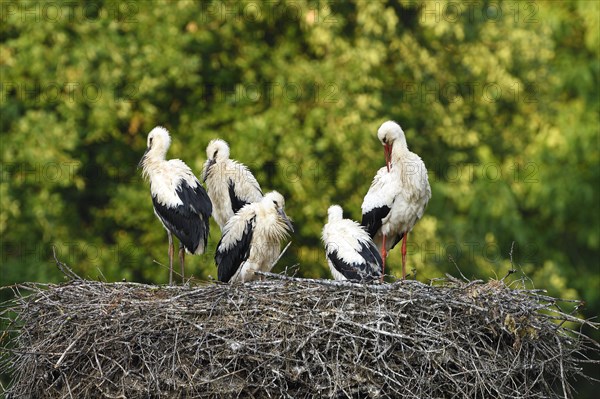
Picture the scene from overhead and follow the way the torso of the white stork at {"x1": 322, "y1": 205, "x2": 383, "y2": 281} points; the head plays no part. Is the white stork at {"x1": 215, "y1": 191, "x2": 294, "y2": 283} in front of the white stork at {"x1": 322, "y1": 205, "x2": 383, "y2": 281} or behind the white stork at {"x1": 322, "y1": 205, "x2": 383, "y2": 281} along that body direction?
in front

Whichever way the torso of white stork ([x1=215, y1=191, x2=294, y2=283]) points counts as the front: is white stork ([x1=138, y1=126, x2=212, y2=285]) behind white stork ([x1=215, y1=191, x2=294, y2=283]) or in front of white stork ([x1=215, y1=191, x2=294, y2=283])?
behind

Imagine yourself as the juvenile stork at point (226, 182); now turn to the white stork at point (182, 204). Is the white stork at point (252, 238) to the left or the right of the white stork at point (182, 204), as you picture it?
left

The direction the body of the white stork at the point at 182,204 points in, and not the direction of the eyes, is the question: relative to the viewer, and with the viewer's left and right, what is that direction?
facing away from the viewer and to the left of the viewer

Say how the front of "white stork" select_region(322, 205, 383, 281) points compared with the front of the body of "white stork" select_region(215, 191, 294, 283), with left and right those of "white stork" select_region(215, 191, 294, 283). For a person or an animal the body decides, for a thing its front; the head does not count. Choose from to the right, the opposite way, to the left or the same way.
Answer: the opposite way

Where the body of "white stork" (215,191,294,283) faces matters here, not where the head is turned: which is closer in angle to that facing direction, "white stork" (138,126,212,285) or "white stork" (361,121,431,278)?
the "white stork" (361,121,431,278)

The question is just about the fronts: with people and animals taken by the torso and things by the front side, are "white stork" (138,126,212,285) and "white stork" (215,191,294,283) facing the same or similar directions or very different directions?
very different directions

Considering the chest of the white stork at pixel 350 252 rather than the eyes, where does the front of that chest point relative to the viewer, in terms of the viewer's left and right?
facing away from the viewer and to the left of the viewer

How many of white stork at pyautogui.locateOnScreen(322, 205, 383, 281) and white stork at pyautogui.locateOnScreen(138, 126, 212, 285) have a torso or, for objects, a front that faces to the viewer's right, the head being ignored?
0

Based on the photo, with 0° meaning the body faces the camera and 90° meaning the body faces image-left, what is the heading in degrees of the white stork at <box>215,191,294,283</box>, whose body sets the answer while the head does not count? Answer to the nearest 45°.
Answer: approximately 315°
